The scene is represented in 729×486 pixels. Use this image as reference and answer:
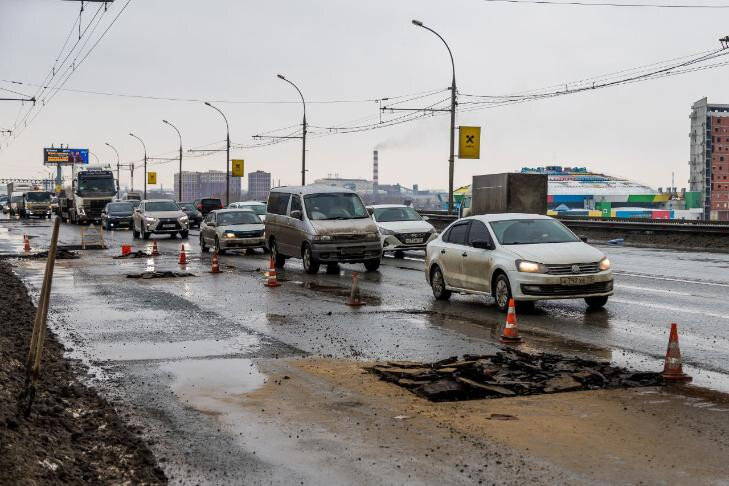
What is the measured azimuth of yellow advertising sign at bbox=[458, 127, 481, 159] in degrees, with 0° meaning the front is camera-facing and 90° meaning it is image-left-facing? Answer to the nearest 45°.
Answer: approximately 0°

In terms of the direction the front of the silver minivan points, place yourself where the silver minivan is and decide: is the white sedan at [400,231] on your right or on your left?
on your left

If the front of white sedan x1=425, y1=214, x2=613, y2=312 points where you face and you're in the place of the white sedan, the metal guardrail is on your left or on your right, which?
on your left

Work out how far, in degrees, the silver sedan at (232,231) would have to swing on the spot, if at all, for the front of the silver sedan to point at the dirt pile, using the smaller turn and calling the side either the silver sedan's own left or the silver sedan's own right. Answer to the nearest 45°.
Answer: approximately 45° to the silver sedan's own right

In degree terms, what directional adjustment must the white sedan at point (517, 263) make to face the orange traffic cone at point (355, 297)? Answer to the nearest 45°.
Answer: approximately 135° to its right

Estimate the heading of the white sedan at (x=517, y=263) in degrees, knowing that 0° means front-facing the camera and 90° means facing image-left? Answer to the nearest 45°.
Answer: approximately 315°
